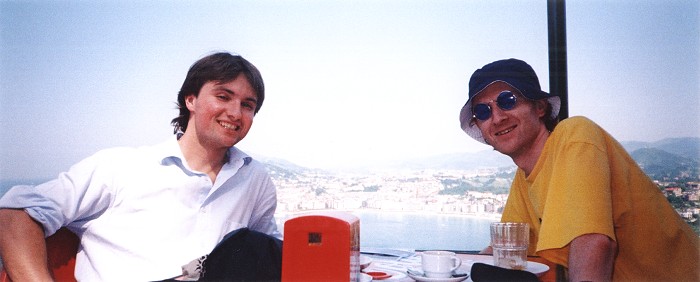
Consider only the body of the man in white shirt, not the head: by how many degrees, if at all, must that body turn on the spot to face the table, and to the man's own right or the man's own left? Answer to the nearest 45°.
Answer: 0° — they already face it

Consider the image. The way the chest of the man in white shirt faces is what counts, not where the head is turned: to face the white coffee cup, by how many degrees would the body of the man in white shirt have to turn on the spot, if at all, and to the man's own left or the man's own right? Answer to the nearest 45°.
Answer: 0° — they already face it

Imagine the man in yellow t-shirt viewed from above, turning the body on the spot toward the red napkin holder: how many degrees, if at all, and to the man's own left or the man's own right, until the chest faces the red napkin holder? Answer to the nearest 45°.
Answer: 0° — they already face it

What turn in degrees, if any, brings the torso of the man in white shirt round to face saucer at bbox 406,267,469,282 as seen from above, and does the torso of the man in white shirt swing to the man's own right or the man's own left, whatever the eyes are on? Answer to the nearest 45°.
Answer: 0° — they already face it

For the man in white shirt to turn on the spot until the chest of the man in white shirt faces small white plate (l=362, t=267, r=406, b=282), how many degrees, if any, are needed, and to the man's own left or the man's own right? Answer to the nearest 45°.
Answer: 0° — they already face it
